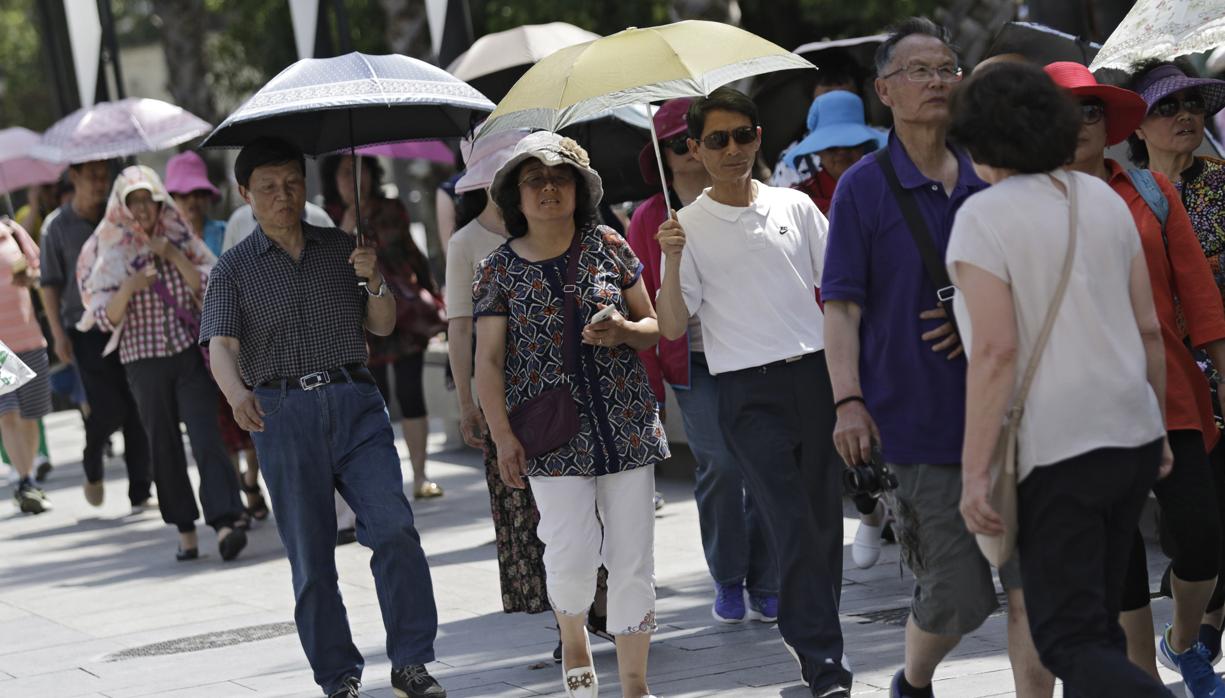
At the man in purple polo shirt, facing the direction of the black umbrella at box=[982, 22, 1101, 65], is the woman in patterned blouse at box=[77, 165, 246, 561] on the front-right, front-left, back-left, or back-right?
front-left

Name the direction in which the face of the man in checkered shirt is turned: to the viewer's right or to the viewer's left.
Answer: to the viewer's right

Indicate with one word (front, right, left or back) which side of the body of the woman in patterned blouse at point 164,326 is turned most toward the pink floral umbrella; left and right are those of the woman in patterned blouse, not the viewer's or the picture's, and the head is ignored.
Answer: back

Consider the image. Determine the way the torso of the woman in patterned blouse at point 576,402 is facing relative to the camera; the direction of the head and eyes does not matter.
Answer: toward the camera

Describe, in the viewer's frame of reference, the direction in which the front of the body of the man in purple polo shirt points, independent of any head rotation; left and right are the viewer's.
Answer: facing the viewer and to the right of the viewer

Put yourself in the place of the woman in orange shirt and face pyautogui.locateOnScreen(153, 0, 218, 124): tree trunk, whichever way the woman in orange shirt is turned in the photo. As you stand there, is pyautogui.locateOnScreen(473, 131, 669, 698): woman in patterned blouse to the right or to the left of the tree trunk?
left

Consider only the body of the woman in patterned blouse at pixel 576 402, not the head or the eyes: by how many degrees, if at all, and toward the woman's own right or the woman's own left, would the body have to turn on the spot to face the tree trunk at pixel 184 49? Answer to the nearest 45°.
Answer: approximately 180°

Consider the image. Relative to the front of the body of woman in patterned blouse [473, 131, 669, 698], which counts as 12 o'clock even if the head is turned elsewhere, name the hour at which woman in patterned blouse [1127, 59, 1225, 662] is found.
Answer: woman in patterned blouse [1127, 59, 1225, 662] is roughly at 9 o'clock from woman in patterned blouse [473, 131, 669, 698].

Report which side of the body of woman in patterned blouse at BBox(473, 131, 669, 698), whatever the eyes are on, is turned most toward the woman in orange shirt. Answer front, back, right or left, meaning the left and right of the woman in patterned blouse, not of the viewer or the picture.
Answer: left
